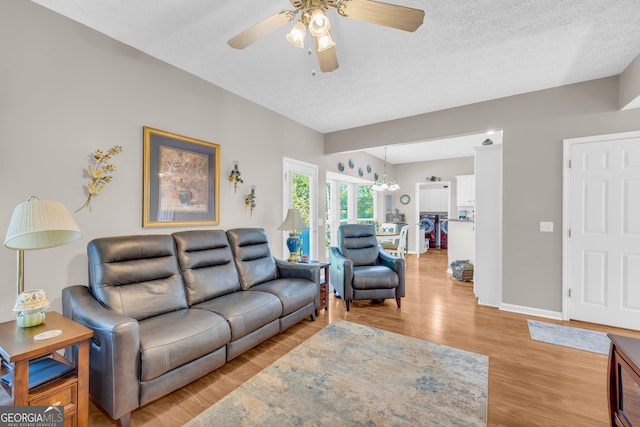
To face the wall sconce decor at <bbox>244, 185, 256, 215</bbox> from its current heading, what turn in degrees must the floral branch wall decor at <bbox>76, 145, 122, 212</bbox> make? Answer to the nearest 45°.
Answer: approximately 90° to its left

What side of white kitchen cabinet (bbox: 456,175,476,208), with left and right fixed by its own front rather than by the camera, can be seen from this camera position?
front

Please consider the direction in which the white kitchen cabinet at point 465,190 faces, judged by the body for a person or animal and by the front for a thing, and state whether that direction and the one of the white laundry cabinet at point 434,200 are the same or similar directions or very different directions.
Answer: same or similar directions

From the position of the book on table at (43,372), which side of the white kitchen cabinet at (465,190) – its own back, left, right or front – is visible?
front

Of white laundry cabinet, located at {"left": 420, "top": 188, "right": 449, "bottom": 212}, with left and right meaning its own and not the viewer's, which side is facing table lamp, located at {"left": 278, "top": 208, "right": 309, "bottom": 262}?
front

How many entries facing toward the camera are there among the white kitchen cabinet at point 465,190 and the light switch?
2

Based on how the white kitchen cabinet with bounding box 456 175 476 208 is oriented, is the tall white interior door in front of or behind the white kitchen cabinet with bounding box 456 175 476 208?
in front

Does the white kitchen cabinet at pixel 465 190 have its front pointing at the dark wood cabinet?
yes

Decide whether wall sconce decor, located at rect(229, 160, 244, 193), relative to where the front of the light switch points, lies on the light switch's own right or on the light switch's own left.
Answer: on the light switch's own right

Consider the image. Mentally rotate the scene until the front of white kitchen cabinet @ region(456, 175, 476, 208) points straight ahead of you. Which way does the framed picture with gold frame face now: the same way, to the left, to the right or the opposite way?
to the left

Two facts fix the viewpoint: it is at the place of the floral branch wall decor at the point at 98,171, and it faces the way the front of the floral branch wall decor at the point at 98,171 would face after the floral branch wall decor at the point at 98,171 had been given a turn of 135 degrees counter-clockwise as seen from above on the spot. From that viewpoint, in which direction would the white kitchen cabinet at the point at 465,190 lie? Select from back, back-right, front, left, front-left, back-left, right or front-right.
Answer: front-right

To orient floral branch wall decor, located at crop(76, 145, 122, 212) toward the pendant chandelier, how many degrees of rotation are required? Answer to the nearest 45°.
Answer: approximately 90° to its left

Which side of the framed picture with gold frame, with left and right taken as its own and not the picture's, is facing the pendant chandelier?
left

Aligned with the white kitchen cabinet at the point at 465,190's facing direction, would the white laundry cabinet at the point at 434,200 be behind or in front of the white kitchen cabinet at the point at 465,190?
behind

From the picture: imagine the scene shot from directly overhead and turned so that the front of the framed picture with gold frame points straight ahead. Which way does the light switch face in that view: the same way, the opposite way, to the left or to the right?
to the right
